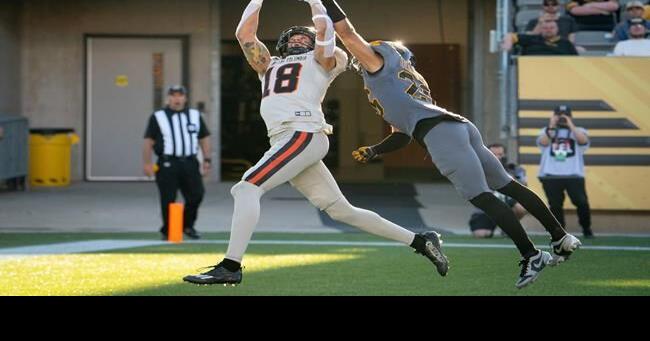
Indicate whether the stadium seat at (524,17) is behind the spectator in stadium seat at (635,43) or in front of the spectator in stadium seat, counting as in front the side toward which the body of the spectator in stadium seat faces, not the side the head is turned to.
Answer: behind

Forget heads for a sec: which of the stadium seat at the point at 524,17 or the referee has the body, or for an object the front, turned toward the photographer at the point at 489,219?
the stadium seat

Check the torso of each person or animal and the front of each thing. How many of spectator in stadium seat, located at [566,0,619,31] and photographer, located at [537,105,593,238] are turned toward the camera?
2

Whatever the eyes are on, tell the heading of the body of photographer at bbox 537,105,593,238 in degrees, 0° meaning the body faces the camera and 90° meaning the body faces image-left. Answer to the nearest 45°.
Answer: approximately 0°

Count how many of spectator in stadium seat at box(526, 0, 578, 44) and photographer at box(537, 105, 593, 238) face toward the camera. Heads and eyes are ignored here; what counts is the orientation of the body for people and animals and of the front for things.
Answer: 2

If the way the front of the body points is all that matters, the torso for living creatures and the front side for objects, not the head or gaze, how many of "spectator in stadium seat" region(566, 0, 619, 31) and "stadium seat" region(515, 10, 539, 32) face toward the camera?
2
